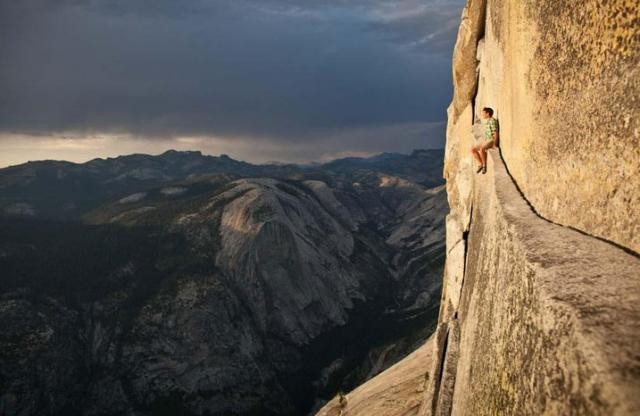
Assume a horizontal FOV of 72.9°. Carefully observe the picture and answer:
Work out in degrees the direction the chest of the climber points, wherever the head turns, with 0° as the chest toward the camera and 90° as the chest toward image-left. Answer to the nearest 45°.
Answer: approximately 90°
